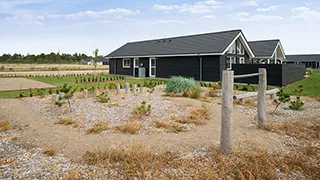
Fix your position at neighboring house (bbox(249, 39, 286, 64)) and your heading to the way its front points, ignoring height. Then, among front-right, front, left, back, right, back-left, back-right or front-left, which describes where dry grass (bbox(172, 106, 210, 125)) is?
front-right

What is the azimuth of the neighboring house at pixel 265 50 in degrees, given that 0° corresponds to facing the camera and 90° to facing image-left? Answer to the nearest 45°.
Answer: approximately 315°

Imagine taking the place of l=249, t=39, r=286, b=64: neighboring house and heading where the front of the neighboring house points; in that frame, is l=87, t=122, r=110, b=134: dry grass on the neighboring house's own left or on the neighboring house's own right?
on the neighboring house's own right

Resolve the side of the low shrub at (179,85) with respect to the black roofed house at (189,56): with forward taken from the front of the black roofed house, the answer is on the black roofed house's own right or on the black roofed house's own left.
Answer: on the black roofed house's own right

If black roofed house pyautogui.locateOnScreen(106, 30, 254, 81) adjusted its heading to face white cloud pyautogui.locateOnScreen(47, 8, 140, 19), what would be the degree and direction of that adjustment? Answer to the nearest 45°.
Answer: approximately 135° to its right

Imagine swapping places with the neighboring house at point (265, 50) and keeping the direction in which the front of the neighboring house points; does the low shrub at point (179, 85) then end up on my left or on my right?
on my right

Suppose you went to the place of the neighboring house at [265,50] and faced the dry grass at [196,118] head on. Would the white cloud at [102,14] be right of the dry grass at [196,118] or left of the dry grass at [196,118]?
right

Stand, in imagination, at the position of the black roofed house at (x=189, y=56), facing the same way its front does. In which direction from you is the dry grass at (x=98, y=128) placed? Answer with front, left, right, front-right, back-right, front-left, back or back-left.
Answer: front-right
